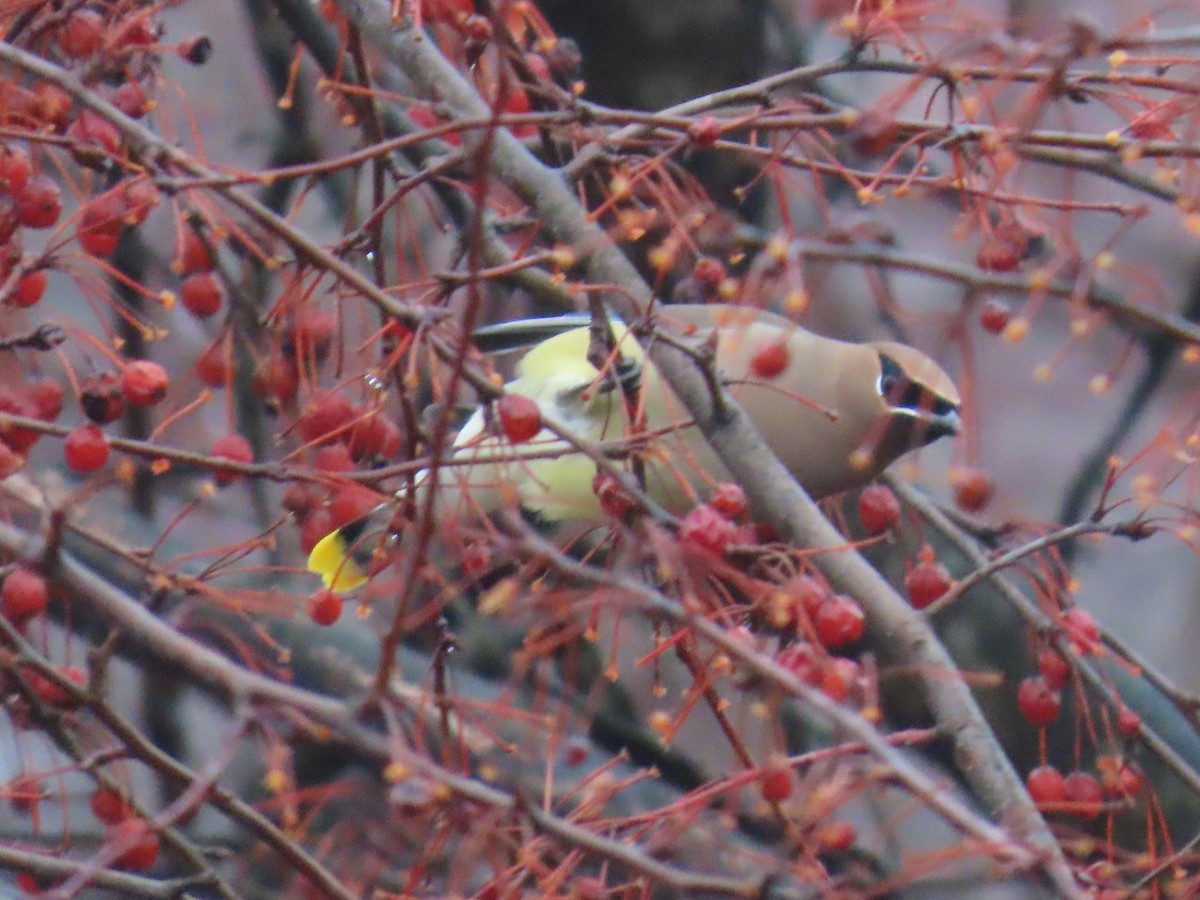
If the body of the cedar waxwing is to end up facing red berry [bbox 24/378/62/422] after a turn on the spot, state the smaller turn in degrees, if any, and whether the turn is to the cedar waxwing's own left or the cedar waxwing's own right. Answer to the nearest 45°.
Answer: approximately 135° to the cedar waxwing's own right

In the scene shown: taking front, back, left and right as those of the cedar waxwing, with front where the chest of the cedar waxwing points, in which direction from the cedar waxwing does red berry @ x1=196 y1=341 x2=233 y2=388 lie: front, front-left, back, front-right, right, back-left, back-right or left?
back-right

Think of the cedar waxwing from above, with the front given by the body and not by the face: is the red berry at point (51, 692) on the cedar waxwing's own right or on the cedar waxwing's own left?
on the cedar waxwing's own right

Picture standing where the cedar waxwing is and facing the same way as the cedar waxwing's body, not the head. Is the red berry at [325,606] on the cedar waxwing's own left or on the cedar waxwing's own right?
on the cedar waxwing's own right

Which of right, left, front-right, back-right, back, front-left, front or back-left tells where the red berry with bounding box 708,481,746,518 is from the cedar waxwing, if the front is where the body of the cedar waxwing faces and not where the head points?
right

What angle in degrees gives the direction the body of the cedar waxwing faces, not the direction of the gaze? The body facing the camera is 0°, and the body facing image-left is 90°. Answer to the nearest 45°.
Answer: approximately 270°

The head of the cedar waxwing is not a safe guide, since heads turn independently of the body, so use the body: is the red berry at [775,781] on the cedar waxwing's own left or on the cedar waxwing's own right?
on the cedar waxwing's own right

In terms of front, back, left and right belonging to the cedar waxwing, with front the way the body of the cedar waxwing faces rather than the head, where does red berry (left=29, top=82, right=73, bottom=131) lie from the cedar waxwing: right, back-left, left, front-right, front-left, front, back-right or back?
back-right

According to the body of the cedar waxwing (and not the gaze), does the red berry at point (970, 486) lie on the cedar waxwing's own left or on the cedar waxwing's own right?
on the cedar waxwing's own right

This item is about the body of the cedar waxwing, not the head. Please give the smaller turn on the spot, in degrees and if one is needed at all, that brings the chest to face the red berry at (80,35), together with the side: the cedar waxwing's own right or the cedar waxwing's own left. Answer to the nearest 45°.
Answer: approximately 135° to the cedar waxwing's own right
